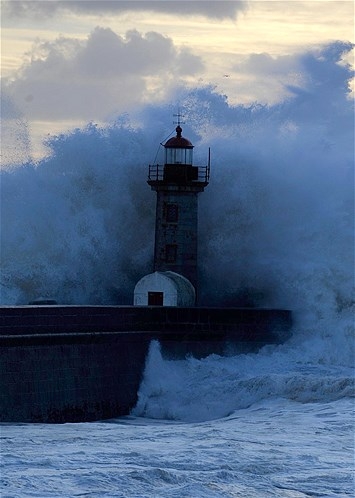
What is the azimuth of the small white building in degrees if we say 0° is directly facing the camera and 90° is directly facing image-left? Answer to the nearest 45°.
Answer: approximately 45°
